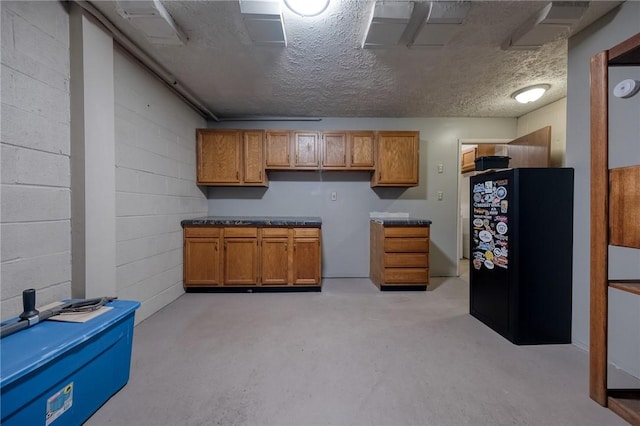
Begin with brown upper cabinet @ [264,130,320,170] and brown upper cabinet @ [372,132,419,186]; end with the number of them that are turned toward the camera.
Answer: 2

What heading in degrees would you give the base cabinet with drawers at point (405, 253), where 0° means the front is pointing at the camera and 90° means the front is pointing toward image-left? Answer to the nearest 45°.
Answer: approximately 0°

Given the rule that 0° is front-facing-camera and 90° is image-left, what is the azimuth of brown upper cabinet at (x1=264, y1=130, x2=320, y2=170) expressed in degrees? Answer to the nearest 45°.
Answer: approximately 0°

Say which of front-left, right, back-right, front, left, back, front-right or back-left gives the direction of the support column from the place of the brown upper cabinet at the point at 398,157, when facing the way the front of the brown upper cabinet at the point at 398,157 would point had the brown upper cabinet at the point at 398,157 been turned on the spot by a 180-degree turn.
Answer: back-left

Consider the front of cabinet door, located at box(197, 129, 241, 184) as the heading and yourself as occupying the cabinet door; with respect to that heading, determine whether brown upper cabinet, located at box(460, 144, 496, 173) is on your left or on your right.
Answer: on your left

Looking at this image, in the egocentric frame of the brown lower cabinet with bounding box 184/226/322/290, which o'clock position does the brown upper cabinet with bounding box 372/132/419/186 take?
The brown upper cabinet is roughly at 9 o'clock from the brown lower cabinet.

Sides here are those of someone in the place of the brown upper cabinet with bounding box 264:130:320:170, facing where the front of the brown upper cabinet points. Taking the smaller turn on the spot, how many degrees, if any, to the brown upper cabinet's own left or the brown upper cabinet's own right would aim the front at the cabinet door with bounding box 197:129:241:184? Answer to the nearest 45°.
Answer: approximately 90° to the brown upper cabinet's own right

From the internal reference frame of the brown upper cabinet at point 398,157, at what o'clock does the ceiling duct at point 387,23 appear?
The ceiling duct is roughly at 12 o'clock from the brown upper cabinet.
